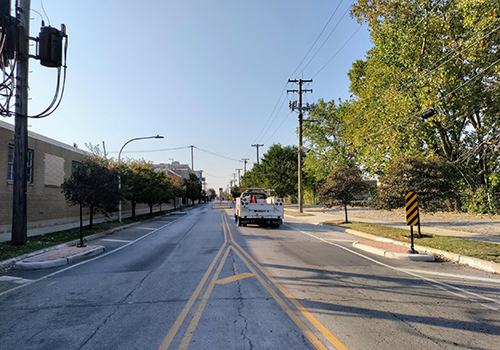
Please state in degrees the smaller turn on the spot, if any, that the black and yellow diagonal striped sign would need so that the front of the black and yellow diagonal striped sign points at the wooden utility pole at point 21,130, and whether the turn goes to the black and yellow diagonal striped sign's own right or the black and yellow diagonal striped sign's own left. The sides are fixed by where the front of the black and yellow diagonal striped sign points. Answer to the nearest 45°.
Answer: approximately 90° to the black and yellow diagonal striped sign's own right

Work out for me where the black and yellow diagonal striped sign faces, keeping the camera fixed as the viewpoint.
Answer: facing the viewer

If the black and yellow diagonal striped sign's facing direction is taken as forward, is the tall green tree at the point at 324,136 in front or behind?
behind

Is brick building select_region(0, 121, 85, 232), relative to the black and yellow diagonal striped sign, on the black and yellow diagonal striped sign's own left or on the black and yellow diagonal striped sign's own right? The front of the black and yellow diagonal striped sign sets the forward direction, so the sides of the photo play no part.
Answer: on the black and yellow diagonal striped sign's own right

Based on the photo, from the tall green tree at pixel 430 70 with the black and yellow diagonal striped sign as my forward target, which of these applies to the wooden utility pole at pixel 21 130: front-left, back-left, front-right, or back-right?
front-right

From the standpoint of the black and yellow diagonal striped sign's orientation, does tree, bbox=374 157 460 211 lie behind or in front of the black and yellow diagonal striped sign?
behind

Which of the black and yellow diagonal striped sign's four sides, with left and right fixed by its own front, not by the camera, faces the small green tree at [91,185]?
right
